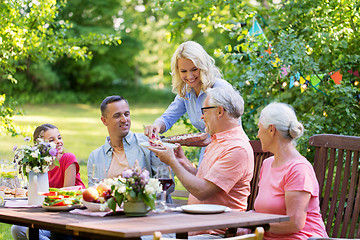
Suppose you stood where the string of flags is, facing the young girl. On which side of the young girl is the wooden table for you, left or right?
left

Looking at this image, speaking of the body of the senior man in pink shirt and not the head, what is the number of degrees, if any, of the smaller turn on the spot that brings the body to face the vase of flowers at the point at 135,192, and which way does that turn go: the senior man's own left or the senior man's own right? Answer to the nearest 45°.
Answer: approximately 45° to the senior man's own left

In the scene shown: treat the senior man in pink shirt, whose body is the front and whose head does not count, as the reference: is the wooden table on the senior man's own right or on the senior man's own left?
on the senior man's own left

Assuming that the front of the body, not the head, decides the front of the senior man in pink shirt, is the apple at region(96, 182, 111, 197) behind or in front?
in front

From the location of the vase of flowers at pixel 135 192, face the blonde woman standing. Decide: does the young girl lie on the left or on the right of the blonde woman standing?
left

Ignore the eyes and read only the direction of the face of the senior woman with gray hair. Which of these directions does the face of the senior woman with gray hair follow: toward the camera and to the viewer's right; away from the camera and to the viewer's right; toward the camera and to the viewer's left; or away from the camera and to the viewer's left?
away from the camera and to the viewer's left

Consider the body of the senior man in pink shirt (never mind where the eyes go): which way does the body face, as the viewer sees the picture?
to the viewer's left

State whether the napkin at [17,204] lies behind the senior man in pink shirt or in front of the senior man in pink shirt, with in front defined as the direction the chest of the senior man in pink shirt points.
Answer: in front

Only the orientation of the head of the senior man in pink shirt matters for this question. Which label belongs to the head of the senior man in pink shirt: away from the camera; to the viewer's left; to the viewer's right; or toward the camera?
to the viewer's left

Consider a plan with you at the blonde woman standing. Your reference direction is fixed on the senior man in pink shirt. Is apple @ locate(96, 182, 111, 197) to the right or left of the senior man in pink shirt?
right

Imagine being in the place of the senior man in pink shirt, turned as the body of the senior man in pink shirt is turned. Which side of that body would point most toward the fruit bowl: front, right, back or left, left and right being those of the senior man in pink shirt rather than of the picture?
front
